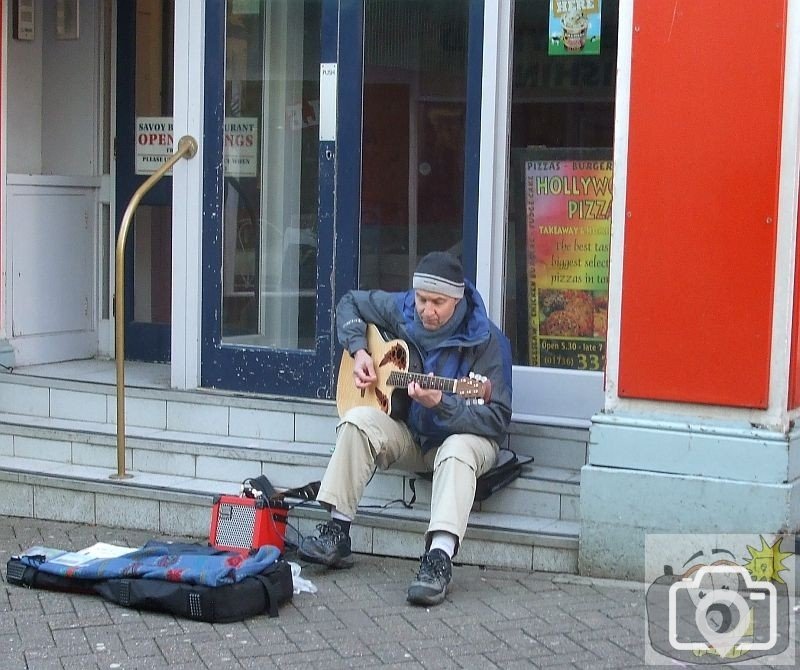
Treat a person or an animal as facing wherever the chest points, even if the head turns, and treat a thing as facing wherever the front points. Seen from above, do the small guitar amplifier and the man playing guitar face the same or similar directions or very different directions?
same or similar directions

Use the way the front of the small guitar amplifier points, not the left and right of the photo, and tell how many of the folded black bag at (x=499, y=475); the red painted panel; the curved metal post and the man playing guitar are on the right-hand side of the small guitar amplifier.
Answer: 1

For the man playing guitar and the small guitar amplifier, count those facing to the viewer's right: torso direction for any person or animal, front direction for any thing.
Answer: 0

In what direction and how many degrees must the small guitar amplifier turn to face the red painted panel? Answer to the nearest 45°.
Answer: approximately 135° to its left

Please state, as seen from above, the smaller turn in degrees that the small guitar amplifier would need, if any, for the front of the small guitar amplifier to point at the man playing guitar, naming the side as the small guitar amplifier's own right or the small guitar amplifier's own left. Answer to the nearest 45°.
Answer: approximately 135° to the small guitar amplifier's own left

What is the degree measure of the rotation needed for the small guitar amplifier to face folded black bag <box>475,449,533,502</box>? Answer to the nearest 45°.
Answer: approximately 135° to its left

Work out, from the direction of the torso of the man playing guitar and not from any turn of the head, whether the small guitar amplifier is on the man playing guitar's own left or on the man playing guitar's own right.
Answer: on the man playing guitar's own right

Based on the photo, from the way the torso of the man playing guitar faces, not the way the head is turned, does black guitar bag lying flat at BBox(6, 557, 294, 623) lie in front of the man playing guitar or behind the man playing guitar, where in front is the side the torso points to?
in front

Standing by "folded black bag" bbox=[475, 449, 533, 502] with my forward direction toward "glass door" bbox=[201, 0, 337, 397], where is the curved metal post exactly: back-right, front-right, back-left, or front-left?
front-left

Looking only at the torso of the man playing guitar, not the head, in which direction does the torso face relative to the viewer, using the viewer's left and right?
facing the viewer and to the left of the viewer

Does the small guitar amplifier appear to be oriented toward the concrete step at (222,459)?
no
